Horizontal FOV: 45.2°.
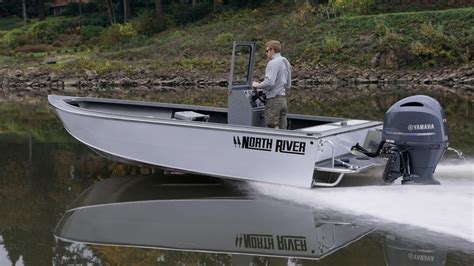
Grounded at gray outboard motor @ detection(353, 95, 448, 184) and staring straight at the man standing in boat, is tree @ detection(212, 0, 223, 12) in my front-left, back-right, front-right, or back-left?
front-right

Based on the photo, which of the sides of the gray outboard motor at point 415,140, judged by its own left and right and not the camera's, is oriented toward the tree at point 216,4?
right

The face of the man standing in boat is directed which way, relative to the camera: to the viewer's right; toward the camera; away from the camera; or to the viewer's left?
to the viewer's left

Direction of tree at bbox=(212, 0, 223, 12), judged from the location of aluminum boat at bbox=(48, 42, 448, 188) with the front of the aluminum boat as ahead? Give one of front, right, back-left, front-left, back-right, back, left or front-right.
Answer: front-right

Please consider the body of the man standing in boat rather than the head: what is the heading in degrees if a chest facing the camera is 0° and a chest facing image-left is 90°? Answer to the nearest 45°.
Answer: approximately 135°

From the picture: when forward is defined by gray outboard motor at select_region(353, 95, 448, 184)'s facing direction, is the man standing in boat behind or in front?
in front

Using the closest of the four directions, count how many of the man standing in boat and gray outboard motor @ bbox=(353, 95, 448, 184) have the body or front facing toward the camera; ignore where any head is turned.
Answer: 0

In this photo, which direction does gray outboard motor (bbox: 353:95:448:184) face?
to the viewer's left

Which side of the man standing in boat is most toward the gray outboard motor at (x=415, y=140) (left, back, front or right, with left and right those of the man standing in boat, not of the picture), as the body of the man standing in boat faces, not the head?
back

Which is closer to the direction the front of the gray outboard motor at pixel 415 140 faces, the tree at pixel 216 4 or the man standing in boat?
the man standing in boat

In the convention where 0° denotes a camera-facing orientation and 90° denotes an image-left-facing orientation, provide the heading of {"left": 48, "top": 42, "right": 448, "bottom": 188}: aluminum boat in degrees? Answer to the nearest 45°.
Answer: approximately 135°

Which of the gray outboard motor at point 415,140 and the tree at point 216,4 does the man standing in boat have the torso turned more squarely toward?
the tree
